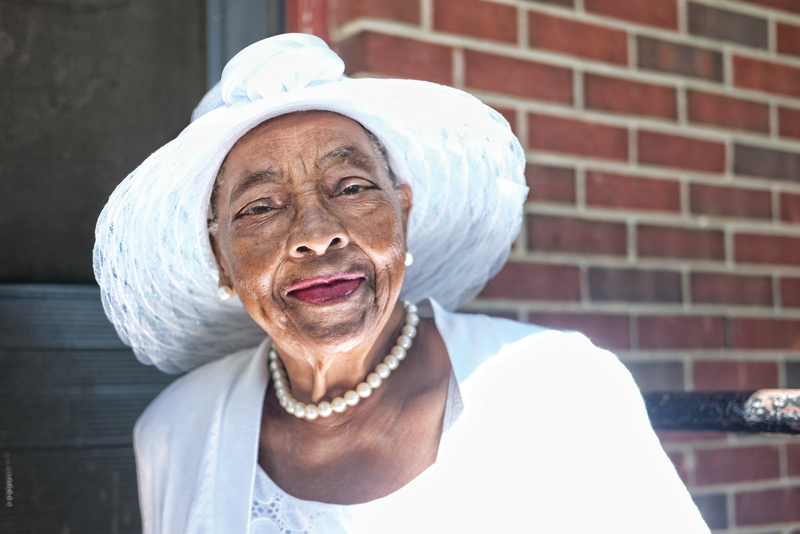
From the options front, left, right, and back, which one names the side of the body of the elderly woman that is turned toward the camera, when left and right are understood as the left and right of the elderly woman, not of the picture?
front
